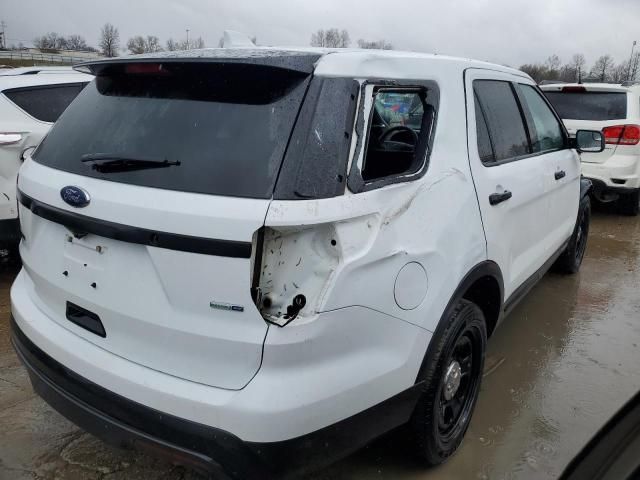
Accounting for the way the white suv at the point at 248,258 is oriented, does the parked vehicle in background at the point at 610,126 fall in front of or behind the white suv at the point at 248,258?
in front

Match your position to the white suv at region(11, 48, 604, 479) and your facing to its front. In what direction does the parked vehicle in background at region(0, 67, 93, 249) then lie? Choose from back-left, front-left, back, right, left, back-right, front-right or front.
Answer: left

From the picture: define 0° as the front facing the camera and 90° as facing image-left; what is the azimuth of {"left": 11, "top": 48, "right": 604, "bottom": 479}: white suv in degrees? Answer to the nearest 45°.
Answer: approximately 225°
